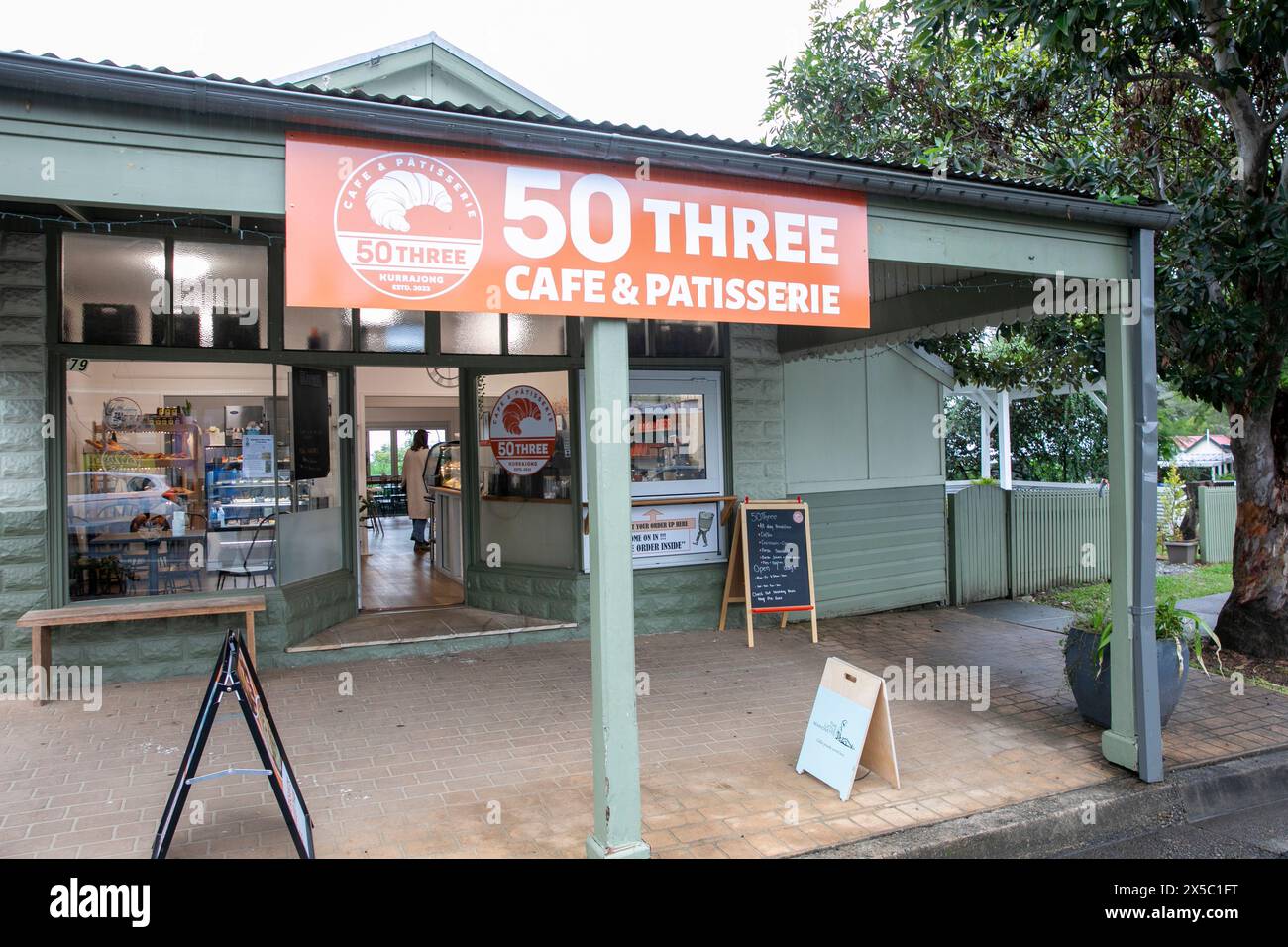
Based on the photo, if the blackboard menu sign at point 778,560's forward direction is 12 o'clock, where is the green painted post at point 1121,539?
The green painted post is roughly at 11 o'clock from the blackboard menu sign.

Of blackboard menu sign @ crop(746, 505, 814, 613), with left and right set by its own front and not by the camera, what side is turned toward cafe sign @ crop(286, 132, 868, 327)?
front

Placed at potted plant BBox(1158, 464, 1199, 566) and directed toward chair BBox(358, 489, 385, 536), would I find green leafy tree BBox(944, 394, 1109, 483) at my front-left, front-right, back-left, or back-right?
front-right

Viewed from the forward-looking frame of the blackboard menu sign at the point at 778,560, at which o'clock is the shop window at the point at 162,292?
The shop window is roughly at 2 o'clock from the blackboard menu sign.

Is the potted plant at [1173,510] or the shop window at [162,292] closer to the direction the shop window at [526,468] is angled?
the shop window

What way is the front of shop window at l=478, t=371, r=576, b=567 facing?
toward the camera

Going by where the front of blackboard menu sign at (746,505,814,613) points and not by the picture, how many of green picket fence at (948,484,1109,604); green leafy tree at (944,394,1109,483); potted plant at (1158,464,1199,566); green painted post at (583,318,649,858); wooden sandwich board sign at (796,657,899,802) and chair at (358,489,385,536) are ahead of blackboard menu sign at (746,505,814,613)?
2

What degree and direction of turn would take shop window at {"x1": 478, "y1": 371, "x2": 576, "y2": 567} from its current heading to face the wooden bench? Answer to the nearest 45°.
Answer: approximately 45° to its right

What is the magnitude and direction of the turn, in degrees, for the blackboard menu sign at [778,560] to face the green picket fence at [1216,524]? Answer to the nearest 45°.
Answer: approximately 135° to its left

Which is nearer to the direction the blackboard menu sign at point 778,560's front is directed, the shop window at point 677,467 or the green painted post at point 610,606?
the green painted post

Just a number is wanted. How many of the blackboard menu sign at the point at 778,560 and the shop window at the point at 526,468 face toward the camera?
2

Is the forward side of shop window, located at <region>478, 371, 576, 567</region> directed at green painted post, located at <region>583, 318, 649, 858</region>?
yes

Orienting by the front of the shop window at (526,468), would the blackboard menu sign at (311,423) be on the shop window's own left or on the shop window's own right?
on the shop window's own right

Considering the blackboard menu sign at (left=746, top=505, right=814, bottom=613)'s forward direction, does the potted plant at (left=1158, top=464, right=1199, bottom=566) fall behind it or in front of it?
behind

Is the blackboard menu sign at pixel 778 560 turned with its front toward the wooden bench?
no

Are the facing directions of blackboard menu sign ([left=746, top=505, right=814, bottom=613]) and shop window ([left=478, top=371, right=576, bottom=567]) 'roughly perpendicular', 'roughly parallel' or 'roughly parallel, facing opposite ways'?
roughly parallel

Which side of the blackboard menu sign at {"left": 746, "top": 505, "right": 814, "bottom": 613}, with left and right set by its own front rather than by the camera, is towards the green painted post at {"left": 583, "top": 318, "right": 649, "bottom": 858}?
front
